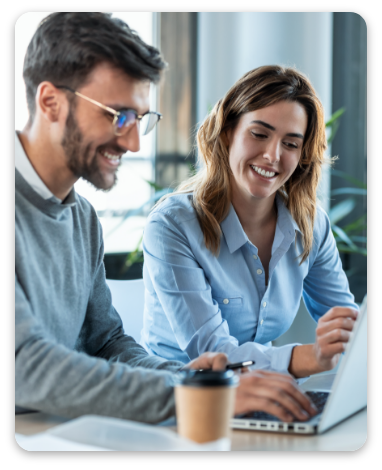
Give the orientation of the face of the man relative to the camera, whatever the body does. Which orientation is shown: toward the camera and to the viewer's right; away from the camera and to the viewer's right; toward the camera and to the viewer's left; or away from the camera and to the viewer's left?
toward the camera and to the viewer's right

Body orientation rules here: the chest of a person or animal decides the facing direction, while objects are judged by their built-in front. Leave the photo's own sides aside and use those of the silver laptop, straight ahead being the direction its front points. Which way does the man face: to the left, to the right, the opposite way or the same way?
the opposite way

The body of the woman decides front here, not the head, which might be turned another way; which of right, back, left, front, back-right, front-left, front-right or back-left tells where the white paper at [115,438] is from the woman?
front-right

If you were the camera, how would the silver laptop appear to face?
facing away from the viewer and to the left of the viewer

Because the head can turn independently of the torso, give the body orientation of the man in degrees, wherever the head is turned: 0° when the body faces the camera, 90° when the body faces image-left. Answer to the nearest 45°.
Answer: approximately 315°
